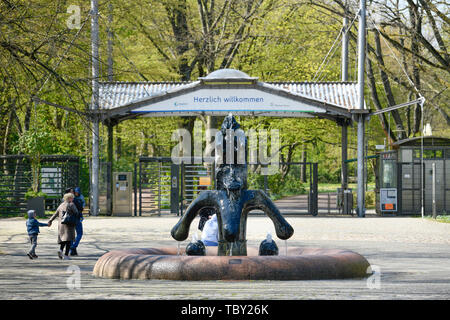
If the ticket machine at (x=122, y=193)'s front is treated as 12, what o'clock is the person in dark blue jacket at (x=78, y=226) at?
The person in dark blue jacket is roughly at 12 o'clock from the ticket machine.

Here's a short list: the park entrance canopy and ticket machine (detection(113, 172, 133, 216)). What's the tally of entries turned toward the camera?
2

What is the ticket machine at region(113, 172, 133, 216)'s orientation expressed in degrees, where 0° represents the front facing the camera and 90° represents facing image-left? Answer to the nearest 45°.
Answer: approximately 0°

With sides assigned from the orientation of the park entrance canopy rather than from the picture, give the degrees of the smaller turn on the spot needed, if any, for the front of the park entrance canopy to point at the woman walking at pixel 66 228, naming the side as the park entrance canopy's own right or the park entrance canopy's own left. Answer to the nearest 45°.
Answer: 0° — it already faces them

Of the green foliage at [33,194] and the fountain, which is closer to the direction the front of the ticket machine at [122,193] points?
the fountain

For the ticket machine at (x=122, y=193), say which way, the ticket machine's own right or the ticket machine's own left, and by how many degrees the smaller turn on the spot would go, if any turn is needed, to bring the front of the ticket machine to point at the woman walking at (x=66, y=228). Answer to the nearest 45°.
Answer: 0° — it already faces them

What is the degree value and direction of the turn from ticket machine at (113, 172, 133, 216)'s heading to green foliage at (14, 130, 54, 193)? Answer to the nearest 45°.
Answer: approximately 90° to its right

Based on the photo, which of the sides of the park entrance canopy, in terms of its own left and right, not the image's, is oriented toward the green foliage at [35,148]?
right

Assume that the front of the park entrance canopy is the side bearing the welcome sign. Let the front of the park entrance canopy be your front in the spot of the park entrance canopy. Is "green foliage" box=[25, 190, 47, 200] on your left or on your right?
on your right

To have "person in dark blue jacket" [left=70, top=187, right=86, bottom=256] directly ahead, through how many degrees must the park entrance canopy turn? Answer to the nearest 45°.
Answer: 0° — it already faces them

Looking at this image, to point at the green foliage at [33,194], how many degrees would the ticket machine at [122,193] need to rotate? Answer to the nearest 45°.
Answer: approximately 90° to its right
